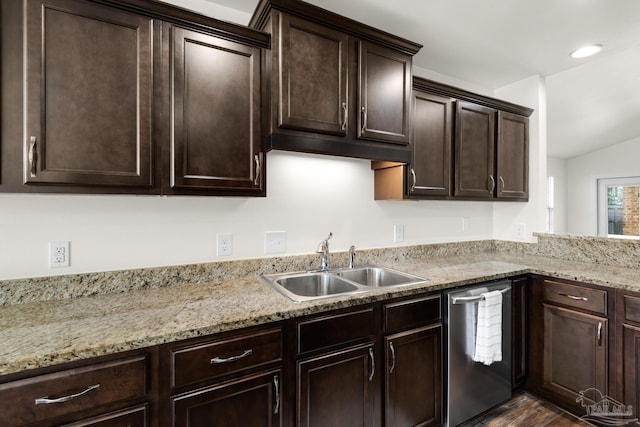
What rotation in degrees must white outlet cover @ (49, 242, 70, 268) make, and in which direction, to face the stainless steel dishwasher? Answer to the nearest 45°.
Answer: approximately 45° to its left

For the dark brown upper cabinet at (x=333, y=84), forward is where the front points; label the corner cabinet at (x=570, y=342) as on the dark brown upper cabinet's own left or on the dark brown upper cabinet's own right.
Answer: on the dark brown upper cabinet's own left

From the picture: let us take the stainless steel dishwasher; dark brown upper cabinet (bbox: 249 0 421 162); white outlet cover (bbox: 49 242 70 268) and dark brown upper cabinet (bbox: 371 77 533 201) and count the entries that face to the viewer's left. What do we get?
0

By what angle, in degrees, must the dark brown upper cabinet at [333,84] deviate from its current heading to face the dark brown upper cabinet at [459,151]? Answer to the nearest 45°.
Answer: approximately 90° to its left

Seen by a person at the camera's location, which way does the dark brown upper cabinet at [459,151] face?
facing the viewer and to the right of the viewer

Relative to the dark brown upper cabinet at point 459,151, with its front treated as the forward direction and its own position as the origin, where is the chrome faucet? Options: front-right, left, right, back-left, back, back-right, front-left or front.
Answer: right

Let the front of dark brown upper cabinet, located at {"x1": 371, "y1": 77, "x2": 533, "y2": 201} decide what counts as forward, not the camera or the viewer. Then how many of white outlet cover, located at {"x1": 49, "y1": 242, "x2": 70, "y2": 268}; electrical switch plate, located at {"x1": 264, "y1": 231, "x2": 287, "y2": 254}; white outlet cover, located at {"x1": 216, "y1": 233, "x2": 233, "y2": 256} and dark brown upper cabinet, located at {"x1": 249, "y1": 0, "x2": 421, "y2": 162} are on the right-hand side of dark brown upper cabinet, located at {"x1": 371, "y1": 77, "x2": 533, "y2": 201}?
4

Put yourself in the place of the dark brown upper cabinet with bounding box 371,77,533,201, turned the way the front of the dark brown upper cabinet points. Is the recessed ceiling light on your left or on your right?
on your left

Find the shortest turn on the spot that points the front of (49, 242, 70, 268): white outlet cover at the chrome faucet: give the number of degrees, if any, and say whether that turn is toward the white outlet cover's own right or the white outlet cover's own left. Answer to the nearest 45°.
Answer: approximately 90° to the white outlet cover's own left

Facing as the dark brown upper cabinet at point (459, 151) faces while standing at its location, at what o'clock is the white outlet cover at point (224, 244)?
The white outlet cover is roughly at 3 o'clock from the dark brown upper cabinet.

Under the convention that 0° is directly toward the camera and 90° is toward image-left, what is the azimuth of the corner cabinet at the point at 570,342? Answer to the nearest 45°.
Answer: approximately 45°

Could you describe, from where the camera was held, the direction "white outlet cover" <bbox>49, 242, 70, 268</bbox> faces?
facing the viewer

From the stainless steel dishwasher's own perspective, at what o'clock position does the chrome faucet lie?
The chrome faucet is roughly at 4 o'clock from the stainless steel dishwasher.

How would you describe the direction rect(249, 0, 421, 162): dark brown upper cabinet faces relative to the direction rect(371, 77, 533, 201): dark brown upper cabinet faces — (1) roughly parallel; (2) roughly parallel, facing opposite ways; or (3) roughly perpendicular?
roughly parallel

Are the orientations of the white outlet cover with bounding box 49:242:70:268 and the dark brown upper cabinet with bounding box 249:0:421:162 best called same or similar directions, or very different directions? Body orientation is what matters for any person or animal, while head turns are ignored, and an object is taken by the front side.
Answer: same or similar directions

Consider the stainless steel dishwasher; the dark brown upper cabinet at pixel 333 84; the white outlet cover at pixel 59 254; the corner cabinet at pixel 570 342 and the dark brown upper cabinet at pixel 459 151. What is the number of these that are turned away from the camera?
0
